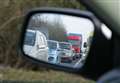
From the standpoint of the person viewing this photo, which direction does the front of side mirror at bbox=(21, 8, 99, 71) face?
facing the viewer
